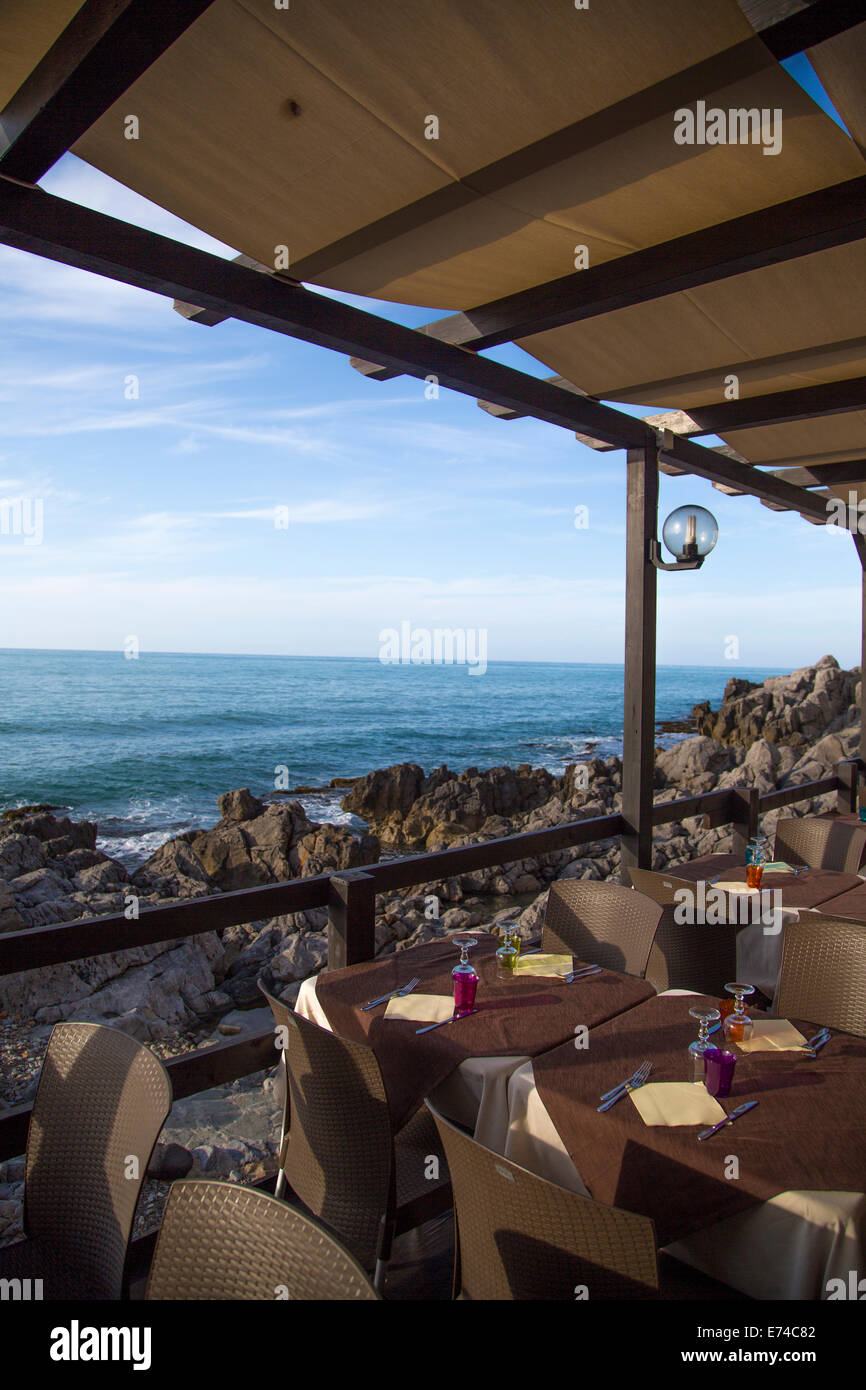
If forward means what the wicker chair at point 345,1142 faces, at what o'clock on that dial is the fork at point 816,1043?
The fork is roughly at 1 o'clock from the wicker chair.

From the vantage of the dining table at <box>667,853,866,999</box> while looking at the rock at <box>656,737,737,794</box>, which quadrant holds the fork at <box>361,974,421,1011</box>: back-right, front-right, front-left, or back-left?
back-left

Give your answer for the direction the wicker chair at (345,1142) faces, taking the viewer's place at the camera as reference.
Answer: facing away from the viewer and to the right of the viewer

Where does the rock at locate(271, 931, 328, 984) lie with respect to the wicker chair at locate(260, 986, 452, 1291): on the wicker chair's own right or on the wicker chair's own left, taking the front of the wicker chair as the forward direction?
on the wicker chair's own left
